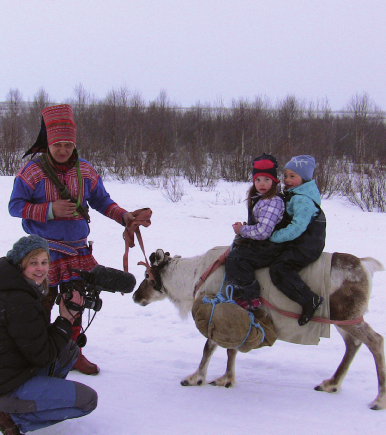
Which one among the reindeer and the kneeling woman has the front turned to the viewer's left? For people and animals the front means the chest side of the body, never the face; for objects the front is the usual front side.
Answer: the reindeer

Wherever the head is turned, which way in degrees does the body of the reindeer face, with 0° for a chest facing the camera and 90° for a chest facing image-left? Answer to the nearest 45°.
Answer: approximately 90°

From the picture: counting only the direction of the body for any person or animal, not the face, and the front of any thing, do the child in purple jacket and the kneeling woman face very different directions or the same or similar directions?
very different directions

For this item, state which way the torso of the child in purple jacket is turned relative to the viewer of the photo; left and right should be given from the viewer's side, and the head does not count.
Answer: facing to the left of the viewer

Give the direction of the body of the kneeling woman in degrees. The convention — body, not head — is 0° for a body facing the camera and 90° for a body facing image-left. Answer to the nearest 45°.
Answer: approximately 270°

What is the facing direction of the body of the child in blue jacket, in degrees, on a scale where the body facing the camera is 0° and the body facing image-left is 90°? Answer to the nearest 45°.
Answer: approximately 90°

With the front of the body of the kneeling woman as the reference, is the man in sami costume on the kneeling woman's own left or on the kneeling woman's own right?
on the kneeling woman's own left

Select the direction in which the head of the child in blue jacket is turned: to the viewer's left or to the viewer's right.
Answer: to the viewer's left

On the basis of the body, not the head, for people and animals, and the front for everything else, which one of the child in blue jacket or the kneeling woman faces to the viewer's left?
the child in blue jacket
